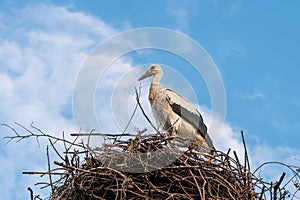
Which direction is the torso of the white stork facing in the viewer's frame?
to the viewer's left
